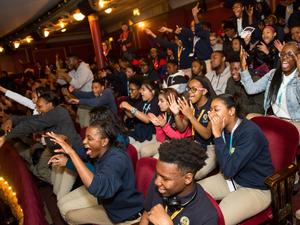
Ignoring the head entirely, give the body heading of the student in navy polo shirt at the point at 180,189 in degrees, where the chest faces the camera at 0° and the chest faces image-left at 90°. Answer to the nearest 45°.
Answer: approximately 45°

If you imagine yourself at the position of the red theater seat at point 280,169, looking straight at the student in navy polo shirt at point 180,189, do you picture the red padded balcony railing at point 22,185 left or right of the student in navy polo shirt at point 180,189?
right

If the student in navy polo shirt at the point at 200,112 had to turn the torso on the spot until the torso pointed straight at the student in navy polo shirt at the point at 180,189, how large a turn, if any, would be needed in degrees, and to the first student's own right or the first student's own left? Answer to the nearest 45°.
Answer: approximately 45° to the first student's own left

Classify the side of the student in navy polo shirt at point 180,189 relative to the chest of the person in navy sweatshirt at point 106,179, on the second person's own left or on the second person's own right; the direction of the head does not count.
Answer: on the second person's own left

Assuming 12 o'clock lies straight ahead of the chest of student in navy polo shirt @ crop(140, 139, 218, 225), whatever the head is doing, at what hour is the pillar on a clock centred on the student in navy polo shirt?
The pillar is roughly at 4 o'clock from the student in navy polo shirt.

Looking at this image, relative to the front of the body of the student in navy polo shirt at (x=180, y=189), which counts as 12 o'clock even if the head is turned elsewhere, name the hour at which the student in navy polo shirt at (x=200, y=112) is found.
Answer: the student in navy polo shirt at (x=200, y=112) is roughly at 5 o'clock from the student in navy polo shirt at (x=180, y=189).

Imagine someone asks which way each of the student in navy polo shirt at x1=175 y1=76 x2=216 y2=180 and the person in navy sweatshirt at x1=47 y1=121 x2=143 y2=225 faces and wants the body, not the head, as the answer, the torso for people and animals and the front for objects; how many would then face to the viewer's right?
0

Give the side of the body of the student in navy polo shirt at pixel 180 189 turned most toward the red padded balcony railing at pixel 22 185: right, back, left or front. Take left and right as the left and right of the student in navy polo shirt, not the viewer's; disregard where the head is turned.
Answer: right

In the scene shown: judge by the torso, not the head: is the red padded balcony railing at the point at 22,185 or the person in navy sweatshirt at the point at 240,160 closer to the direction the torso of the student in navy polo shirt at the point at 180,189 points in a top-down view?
the red padded balcony railing
